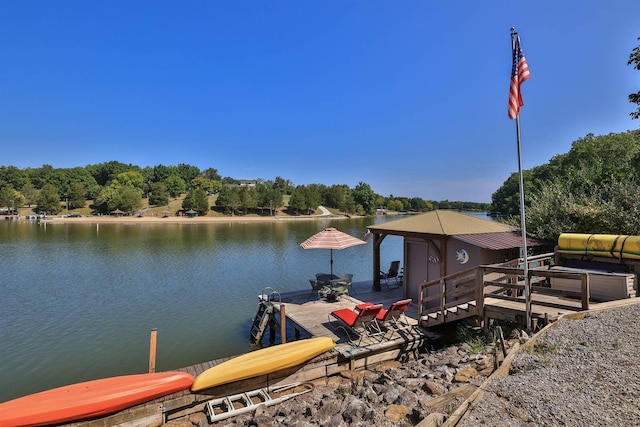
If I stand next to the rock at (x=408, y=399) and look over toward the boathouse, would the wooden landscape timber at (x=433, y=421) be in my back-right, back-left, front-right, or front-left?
back-right

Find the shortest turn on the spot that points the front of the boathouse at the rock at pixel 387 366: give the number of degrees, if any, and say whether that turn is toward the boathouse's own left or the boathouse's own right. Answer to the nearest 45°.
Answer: approximately 45° to the boathouse's own left

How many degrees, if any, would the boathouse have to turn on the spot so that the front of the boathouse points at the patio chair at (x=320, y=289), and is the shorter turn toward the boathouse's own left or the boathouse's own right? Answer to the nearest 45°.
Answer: approximately 45° to the boathouse's own right

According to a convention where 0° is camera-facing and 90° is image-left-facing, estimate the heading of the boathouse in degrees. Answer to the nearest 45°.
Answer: approximately 45°

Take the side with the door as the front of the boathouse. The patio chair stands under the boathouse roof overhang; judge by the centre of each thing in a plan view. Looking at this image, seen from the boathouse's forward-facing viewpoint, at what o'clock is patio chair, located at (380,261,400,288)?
The patio chair is roughly at 3 o'clock from the boathouse.

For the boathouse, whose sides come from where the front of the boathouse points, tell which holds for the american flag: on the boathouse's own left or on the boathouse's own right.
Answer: on the boathouse's own left

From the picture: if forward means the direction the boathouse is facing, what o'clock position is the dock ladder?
The dock ladder is roughly at 1 o'clock from the boathouse.
